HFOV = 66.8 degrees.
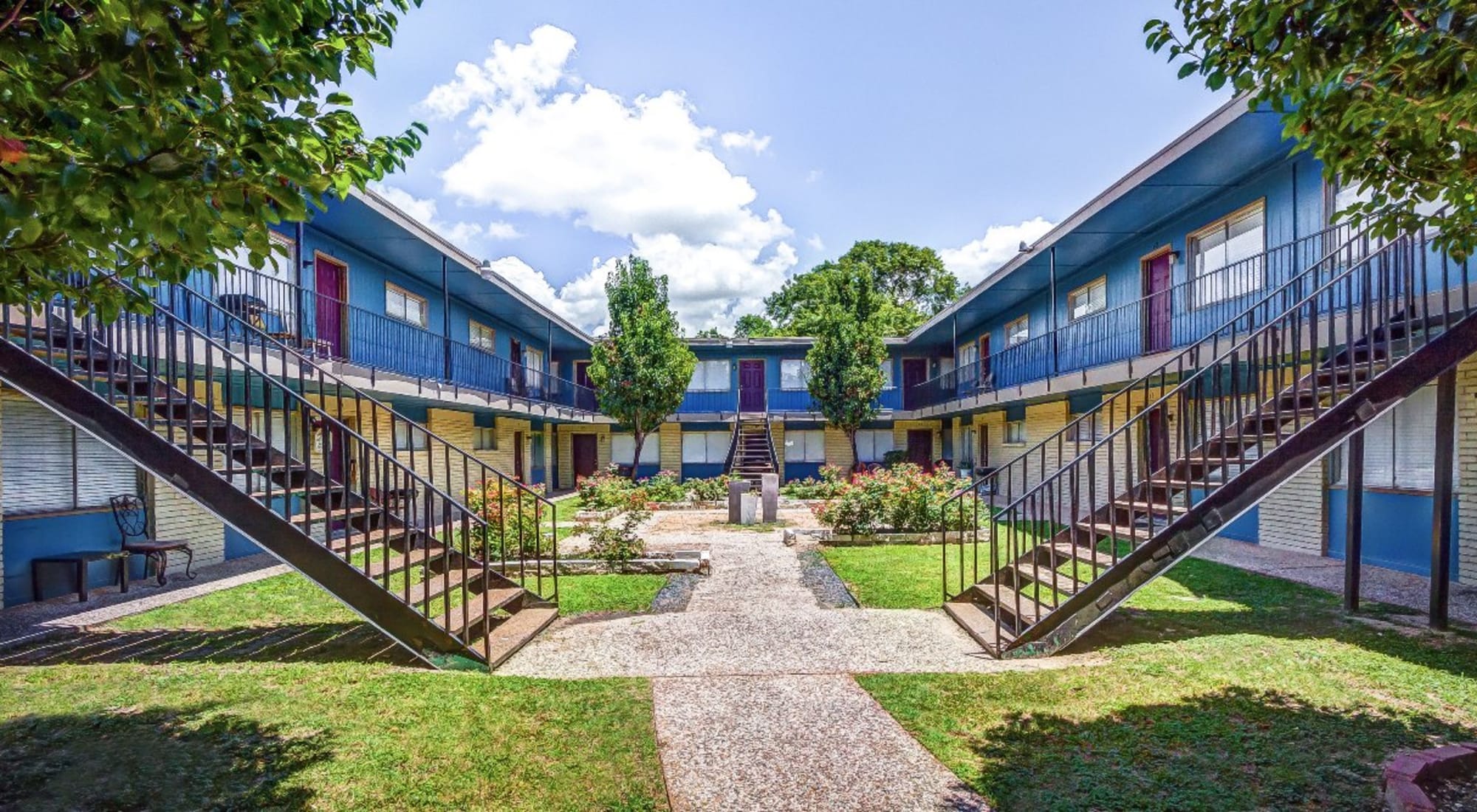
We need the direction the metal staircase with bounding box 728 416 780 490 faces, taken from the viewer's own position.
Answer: facing the viewer

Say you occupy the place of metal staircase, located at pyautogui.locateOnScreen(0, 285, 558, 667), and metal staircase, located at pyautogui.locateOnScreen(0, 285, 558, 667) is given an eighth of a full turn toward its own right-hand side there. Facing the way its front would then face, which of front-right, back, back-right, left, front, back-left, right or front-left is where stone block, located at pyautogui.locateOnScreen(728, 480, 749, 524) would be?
back-left

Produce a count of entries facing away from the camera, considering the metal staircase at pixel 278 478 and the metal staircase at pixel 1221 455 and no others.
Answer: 0

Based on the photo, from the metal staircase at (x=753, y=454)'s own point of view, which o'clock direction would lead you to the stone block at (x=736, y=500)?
The stone block is roughly at 12 o'clock from the metal staircase.

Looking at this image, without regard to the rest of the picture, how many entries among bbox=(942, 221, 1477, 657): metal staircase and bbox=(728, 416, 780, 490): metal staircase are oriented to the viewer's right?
0

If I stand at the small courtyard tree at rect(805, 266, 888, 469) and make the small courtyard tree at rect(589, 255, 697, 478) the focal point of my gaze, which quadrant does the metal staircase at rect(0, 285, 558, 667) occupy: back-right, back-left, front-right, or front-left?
front-left

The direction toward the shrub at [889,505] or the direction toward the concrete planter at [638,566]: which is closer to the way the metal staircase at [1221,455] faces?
the concrete planter

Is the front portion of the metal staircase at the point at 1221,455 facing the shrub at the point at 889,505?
no

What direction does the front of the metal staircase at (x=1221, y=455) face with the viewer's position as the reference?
facing the viewer and to the left of the viewer

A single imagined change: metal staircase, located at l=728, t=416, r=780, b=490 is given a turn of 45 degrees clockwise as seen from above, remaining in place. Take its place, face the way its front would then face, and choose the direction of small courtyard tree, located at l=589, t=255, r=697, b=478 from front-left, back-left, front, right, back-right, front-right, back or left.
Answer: front

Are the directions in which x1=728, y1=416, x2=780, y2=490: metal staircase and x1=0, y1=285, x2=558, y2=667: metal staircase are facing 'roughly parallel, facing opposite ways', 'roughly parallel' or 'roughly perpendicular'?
roughly perpendicular

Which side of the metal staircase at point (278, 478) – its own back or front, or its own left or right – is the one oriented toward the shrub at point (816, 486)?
left

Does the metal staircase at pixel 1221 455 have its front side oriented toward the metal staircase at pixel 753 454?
no

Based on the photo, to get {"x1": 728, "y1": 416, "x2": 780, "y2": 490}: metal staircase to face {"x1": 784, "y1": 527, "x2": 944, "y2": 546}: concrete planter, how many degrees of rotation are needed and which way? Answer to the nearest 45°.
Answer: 0° — it already faces it

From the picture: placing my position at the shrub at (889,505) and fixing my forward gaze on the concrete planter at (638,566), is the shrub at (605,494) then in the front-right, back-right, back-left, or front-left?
front-right

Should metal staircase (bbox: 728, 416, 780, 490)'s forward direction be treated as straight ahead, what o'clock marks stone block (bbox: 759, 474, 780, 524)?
The stone block is roughly at 12 o'clock from the metal staircase.

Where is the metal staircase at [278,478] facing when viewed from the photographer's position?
facing the viewer and to the right of the viewer
